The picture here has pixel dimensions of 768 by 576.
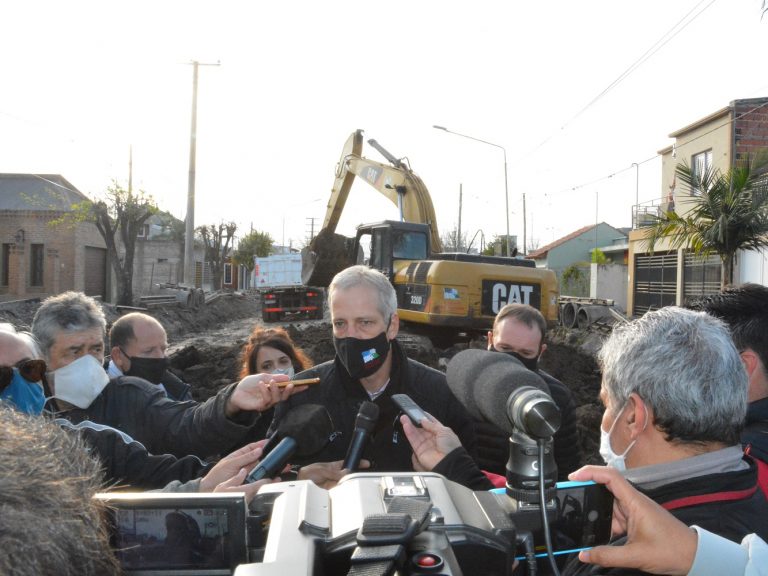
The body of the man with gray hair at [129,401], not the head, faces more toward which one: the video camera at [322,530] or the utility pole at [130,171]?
the video camera

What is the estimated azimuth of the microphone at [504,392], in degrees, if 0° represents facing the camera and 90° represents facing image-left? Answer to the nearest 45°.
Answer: approximately 135°

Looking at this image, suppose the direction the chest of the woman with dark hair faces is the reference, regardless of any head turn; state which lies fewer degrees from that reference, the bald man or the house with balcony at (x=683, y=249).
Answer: the bald man

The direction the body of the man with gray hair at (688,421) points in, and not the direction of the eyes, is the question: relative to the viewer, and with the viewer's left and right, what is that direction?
facing away from the viewer and to the left of the viewer

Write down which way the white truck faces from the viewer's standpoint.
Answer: facing away from the viewer

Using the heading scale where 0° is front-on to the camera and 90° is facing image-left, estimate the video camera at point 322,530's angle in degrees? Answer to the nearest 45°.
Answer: approximately 180°

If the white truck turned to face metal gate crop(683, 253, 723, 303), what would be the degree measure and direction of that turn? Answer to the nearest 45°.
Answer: approximately 90° to its right

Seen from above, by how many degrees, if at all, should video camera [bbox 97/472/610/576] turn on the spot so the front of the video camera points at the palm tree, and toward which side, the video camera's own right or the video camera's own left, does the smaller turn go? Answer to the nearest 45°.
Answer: approximately 45° to the video camera's own right

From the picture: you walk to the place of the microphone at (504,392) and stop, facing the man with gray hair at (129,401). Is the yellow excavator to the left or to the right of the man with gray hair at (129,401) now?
right
